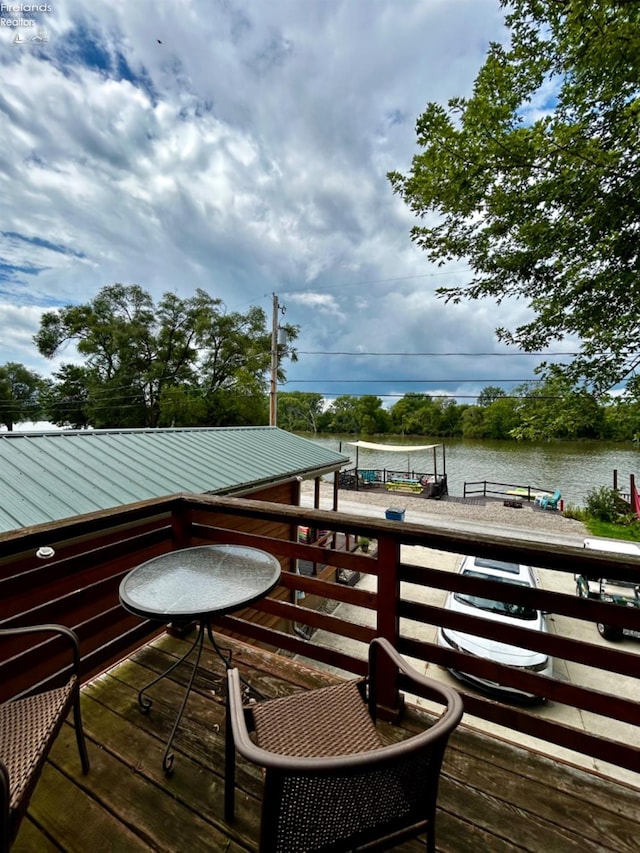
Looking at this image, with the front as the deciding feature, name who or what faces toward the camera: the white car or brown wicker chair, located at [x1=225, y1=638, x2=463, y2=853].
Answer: the white car

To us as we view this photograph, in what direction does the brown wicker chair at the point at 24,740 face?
facing the viewer and to the right of the viewer

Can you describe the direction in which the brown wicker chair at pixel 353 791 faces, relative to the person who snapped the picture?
facing away from the viewer and to the left of the viewer

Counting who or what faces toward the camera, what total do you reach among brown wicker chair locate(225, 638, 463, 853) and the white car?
1

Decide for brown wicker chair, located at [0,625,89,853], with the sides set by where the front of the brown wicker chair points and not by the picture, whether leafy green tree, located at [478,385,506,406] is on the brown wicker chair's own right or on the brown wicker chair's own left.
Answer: on the brown wicker chair's own left

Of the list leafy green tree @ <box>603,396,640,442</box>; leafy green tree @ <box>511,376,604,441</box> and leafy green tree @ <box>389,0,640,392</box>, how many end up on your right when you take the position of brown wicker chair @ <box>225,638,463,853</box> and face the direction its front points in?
3

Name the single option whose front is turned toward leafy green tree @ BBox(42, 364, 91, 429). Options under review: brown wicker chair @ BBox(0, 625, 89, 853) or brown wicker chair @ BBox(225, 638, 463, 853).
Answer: brown wicker chair @ BBox(225, 638, 463, 853)

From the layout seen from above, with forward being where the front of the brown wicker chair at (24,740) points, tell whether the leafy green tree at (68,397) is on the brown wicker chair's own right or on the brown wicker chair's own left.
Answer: on the brown wicker chair's own left

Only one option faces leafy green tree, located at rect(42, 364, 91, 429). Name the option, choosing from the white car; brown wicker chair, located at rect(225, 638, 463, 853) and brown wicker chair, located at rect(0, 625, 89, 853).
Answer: brown wicker chair, located at rect(225, 638, 463, 853)

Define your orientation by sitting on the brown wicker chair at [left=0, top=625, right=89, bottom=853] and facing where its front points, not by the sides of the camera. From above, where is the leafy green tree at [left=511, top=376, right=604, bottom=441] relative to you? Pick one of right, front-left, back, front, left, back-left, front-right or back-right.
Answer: front-left

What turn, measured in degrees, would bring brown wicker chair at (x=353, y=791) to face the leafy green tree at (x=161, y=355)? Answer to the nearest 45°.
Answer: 0° — it already faces it

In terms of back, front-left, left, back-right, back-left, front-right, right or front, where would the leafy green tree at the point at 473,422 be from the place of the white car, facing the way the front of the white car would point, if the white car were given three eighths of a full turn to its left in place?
front-left

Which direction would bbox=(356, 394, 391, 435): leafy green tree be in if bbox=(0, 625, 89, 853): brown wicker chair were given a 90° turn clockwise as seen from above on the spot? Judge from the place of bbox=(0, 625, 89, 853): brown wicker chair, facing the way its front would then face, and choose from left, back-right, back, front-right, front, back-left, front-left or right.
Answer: back

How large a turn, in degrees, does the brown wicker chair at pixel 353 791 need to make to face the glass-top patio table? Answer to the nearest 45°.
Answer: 0° — it already faces it

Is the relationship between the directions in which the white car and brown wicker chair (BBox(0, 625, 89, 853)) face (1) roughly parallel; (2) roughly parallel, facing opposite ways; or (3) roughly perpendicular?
roughly perpendicular

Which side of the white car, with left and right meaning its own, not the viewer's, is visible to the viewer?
front

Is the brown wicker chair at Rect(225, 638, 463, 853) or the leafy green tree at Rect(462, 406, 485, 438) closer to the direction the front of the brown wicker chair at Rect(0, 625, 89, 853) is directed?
the brown wicker chair
